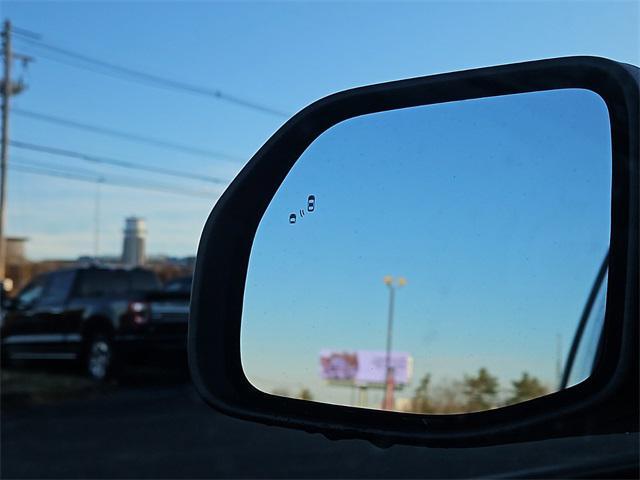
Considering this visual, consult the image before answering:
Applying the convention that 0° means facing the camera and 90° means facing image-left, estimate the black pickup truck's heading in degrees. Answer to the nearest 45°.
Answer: approximately 135°

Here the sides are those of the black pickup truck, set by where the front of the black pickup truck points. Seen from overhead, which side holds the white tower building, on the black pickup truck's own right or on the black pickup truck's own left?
on the black pickup truck's own right

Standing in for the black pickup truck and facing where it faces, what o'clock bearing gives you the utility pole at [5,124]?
The utility pole is roughly at 1 o'clock from the black pickup truck.
